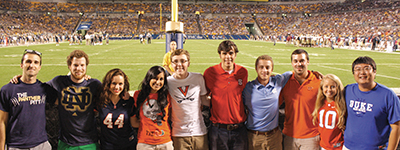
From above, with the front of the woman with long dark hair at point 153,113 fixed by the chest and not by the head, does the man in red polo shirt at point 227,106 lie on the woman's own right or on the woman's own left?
on the woman's own left

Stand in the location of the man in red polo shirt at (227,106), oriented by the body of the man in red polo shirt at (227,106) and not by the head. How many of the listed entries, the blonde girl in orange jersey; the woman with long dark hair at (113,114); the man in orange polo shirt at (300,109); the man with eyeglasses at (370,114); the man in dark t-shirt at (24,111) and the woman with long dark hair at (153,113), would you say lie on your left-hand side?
3

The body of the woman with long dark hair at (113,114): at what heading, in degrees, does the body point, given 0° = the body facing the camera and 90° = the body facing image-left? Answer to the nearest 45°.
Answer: approximately 0°

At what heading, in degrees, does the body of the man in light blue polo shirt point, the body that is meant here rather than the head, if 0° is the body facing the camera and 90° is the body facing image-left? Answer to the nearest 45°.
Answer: approximately 0°

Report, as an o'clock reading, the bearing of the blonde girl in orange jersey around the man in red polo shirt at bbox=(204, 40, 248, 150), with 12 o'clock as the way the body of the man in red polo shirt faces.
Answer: The blonde girl in orange jersey is roughly at 9 o'clock from the man in red polo shirt.
